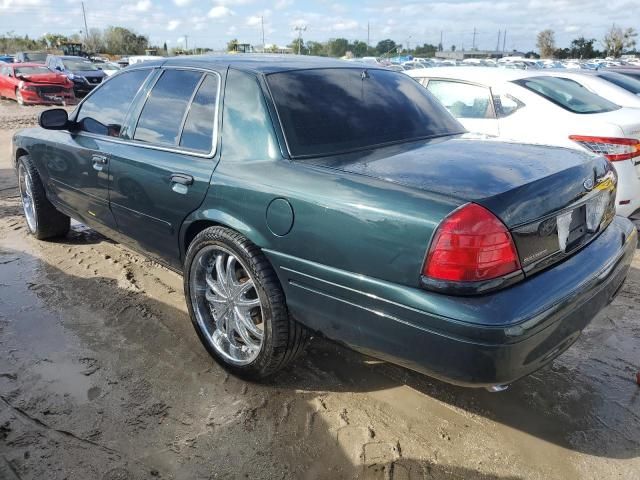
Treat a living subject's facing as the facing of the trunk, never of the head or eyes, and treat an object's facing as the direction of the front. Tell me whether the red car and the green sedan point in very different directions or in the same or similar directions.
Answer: very different directions

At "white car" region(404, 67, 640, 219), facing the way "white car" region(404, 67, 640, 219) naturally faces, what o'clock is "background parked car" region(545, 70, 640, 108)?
The background parked car is roughly at 2 o'clock from the white car.

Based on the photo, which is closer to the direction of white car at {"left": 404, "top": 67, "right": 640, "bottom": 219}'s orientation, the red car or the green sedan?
the red car

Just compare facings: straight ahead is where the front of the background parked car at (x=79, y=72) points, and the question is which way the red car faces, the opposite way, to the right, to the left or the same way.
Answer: the same way

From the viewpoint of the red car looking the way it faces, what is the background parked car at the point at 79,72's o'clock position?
The background parked car is roughly at 8 o'clock from the red car.

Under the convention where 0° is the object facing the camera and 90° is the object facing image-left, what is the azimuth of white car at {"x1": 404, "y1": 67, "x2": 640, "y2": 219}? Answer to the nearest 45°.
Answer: approximately 135°

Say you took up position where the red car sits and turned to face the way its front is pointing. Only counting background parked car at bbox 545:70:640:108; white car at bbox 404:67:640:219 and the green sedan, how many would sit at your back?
0

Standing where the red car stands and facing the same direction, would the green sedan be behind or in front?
in front

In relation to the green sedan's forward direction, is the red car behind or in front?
in front

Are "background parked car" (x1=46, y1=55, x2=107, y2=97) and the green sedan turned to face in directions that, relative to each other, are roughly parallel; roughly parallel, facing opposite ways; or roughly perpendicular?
roughly parallel, facing opposite ways

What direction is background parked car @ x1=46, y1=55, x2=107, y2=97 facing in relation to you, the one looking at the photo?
facing the viewer and to the right of the viewer

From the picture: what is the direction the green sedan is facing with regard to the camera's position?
facing away from the viewer and to the left of the viewer

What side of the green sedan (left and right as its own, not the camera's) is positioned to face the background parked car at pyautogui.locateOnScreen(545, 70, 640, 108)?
right

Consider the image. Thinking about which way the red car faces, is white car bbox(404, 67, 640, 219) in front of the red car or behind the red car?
in front

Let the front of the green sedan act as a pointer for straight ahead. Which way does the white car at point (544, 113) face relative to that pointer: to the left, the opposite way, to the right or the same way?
the same way
